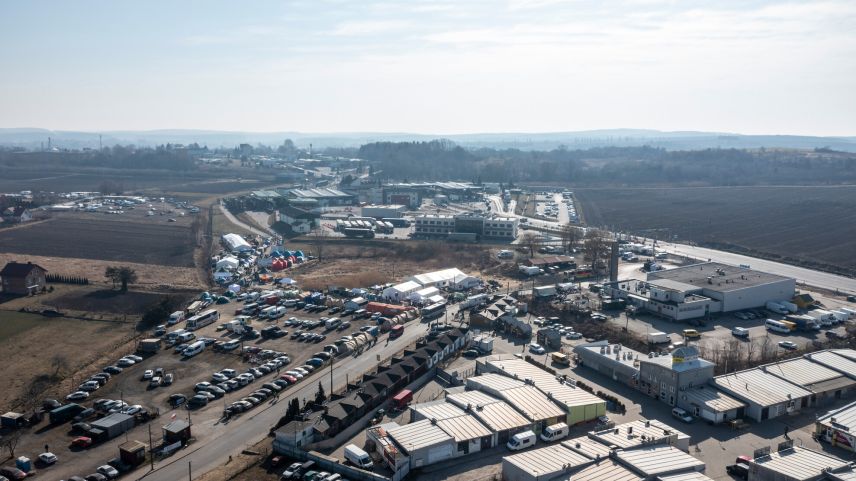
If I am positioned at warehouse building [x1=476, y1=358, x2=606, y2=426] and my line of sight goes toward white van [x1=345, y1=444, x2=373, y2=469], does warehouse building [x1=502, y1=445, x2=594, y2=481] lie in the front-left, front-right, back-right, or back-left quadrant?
front-left

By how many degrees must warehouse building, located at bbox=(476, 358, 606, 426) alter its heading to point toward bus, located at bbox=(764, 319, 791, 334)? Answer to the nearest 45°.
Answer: approximately 90° to its left

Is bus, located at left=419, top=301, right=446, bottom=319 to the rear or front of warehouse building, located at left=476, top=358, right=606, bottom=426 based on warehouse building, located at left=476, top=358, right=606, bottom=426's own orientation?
to the rear

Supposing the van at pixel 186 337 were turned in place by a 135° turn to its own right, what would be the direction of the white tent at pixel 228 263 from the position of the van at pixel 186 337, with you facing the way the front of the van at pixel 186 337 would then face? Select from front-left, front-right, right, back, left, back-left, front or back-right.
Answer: front

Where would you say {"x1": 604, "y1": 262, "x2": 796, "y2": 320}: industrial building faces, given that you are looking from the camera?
facing the viewer and to the left of the viewer

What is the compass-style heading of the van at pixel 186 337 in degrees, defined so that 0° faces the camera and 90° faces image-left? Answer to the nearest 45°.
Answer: approximately 45°

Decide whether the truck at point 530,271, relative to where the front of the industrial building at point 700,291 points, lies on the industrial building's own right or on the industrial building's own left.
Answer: on the industrial building's own right

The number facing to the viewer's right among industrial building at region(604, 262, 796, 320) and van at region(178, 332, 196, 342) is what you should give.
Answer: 0

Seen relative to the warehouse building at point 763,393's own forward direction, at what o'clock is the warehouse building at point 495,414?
the warehouse building at point 495,414 is roughly at 3 o'clock from the warehouse building at point 763,393.

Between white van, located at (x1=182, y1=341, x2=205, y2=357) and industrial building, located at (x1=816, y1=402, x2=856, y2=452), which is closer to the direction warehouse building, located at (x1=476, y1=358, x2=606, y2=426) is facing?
the industrial building

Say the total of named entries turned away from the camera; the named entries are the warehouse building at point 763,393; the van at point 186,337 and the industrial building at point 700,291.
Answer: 0

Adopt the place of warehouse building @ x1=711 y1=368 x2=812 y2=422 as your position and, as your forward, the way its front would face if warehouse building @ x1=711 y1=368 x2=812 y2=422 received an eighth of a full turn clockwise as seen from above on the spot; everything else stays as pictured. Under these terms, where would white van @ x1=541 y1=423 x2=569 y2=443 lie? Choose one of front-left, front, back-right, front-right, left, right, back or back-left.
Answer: front-right
